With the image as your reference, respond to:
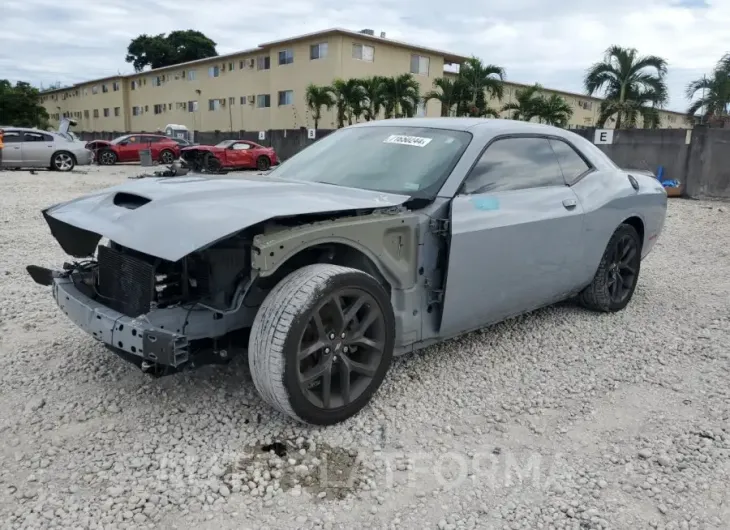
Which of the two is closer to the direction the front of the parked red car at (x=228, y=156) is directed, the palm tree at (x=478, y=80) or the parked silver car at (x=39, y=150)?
the parked silver car

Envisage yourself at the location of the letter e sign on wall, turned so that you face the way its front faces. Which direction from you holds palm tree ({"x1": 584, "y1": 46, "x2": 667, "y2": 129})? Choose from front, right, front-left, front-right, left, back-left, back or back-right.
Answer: back

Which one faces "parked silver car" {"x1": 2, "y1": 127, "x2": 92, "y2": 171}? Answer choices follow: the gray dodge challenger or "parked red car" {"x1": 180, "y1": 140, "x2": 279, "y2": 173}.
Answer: the parked red car

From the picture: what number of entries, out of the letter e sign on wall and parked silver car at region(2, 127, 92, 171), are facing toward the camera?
1
